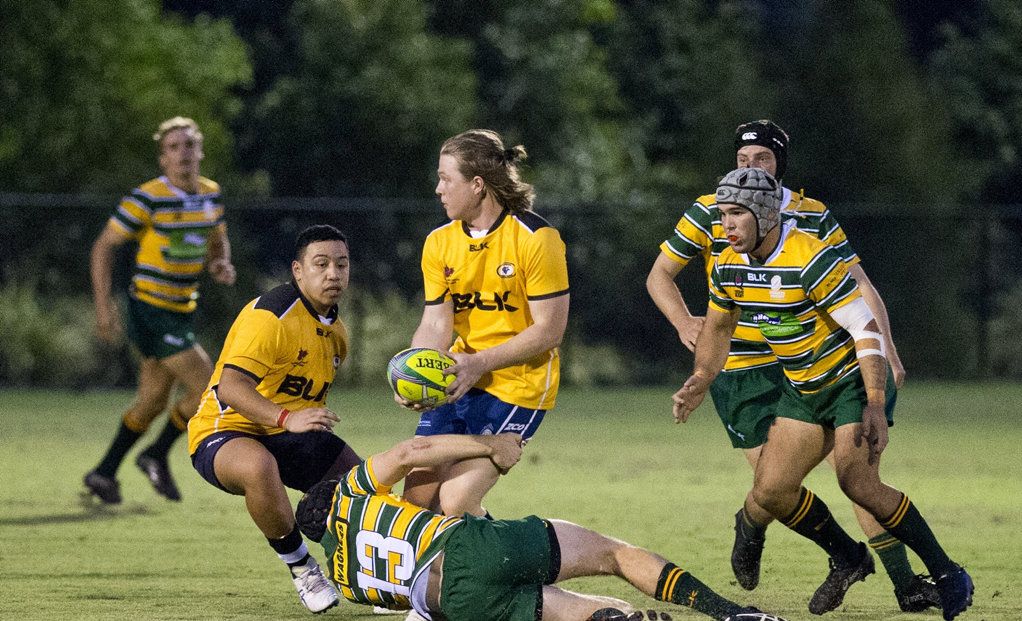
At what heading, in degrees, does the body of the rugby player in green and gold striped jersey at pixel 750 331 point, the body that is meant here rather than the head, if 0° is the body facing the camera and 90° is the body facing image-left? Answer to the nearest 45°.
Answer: approximately 0°

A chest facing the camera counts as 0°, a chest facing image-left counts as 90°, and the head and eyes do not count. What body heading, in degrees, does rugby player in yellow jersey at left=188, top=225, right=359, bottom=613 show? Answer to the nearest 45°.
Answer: approximately 315°

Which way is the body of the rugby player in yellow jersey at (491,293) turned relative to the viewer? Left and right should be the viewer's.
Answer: facing the viewer and to the left of the viewer

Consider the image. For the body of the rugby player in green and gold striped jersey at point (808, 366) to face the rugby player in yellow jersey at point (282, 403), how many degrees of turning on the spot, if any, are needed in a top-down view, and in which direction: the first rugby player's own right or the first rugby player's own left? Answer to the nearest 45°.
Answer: approximately 45° to the first rugby player's own right

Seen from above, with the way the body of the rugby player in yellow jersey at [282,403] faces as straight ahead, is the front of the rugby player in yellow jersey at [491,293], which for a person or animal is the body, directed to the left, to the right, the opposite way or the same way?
to the right

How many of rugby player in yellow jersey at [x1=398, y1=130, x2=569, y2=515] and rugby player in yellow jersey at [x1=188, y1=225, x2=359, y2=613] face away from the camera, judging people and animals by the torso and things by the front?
0

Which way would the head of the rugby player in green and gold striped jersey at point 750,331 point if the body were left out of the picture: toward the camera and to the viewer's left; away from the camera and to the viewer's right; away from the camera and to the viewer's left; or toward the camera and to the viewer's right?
toward the camera and to the viewer's left

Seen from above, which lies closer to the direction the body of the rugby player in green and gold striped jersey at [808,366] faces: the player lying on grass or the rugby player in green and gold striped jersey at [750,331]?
the player lying on grass

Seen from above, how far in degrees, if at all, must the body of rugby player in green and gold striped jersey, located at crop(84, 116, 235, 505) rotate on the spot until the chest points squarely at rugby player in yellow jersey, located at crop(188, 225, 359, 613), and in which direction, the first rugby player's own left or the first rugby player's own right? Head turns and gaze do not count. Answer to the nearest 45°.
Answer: approximately 45° to the first rugby player's own right

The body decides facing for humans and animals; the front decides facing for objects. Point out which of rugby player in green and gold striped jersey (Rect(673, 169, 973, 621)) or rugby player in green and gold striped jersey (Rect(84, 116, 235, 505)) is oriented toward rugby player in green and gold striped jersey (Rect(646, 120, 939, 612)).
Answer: rugby player in green and gold striped jersey (Rect(84, 116, 235, 505))
